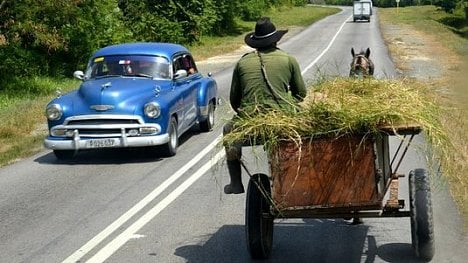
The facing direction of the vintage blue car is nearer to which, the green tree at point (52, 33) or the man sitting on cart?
the man sitting on cart

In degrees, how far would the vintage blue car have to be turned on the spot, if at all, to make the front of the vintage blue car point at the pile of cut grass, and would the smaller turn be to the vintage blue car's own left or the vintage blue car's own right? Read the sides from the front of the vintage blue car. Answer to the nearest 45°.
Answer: approximately 45° to the vintage blue car's own left

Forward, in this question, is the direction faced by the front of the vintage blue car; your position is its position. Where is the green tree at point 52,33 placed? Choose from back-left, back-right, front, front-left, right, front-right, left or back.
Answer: back-right

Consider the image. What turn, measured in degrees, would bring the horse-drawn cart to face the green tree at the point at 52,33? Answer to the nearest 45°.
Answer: approximately 45° to its left

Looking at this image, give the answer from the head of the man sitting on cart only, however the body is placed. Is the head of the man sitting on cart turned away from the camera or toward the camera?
away from the camera

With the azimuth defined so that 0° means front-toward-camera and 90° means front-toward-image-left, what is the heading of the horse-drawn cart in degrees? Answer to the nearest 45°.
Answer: approximately 180°

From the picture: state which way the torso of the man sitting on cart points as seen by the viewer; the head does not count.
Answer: away from the camera

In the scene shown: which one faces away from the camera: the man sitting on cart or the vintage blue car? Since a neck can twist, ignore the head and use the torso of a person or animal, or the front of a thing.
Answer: the man sitting on cart

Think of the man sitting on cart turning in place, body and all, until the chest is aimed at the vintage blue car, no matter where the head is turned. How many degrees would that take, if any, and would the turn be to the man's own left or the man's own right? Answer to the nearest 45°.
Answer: approximately 45° to the man's own left

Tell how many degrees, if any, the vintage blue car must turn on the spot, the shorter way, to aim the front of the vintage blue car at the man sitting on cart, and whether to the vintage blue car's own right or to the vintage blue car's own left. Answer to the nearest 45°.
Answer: approximately 45° to the vintage blue car's own left
